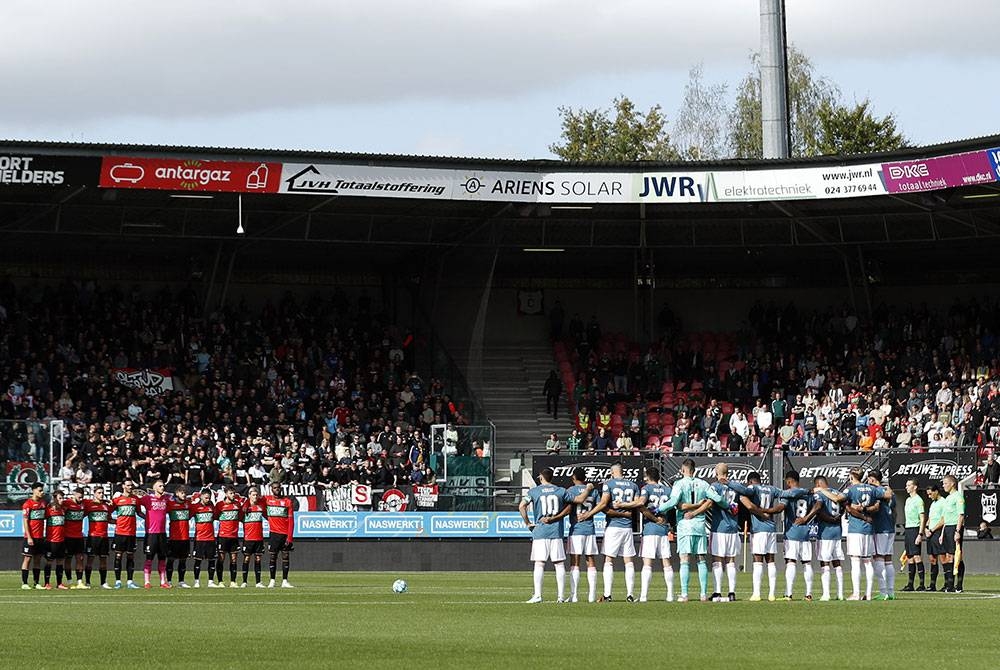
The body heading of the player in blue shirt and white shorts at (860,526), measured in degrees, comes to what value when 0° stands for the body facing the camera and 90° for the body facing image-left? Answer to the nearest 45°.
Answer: approximately 180°

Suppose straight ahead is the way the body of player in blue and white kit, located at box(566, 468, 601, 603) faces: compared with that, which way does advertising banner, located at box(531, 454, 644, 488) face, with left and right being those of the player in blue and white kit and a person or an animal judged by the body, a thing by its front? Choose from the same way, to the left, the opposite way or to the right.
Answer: the opposite way

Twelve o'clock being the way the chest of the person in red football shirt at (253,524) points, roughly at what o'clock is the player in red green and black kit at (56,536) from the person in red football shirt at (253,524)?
the player in red green and black kit at (56,536) is roughly at 3 o'clock from the person in red football shirt at (253,524).

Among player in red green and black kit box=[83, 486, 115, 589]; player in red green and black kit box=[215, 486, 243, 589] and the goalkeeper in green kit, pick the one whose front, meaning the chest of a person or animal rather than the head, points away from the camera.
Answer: the goalkeeper in green kit

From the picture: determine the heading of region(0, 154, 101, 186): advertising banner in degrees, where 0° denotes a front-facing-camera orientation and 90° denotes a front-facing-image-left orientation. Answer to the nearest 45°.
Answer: approximately 0°

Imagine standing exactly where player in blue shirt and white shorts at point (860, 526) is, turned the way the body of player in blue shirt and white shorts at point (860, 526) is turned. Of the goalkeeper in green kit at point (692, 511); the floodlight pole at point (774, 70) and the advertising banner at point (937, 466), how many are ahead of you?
2

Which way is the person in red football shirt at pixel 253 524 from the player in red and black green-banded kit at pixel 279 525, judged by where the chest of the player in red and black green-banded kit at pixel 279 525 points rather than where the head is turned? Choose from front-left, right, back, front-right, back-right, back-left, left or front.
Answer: right

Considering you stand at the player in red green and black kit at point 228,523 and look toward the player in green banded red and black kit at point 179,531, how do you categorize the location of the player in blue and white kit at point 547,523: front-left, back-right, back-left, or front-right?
back-left

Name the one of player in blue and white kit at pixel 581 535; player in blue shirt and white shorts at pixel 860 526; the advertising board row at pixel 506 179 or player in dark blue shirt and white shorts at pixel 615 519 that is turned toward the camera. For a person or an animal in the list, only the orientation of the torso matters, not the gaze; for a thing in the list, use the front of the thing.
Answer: the advertising board row
